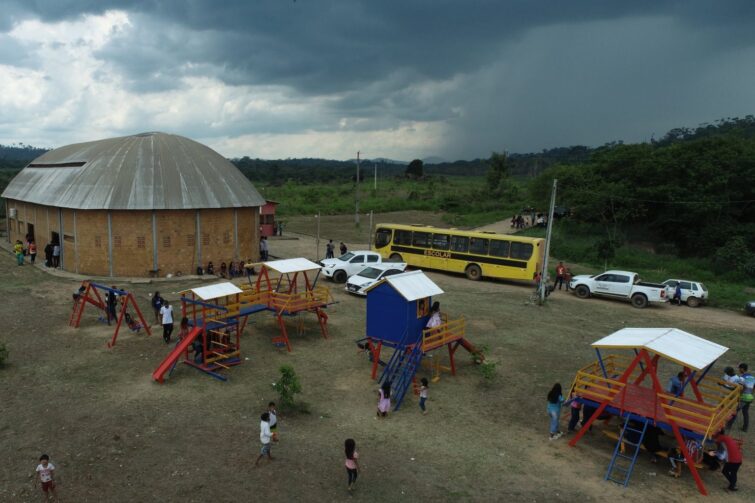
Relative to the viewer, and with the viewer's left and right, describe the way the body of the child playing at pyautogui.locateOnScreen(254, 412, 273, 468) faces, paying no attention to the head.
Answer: facing away from the viewer and to the right of the viewer

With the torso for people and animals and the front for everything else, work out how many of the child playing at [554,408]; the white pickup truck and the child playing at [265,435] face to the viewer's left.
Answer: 1

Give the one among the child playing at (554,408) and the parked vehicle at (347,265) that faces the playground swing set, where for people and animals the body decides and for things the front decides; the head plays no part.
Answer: the parked vehicle

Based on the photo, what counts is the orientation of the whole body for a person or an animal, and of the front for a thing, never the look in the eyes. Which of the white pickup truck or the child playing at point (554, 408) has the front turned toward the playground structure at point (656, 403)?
the child playing

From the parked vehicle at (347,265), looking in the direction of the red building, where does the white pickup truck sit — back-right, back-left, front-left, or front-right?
back-right

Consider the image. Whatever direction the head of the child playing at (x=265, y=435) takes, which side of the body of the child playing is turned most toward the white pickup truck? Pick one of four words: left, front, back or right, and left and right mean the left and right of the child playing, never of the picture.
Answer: front

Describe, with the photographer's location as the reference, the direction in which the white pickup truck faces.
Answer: facing to the left of the viewer

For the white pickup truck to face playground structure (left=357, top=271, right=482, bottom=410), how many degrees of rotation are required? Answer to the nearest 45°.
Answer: approximately 90° to its left

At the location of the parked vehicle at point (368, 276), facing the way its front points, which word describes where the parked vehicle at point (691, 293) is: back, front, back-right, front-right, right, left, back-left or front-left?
back-left

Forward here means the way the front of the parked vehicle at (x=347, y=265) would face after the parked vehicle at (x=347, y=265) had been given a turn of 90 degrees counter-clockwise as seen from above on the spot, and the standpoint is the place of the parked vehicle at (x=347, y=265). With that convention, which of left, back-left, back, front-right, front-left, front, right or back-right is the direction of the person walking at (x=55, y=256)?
back-right

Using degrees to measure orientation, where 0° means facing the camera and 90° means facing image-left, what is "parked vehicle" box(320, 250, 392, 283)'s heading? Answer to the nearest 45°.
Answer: approximately 45°

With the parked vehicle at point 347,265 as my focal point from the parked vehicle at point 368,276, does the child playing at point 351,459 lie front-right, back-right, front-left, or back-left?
back-left

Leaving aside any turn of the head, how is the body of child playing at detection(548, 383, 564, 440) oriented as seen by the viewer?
to the viewer's right

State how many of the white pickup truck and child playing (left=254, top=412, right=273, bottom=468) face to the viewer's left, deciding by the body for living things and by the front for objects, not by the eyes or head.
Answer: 1

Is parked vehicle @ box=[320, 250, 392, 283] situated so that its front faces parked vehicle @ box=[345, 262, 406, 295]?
no

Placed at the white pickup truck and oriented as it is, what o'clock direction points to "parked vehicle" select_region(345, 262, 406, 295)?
The parked vehicle is roughly at 11 o'clock from the white pickup truck.
